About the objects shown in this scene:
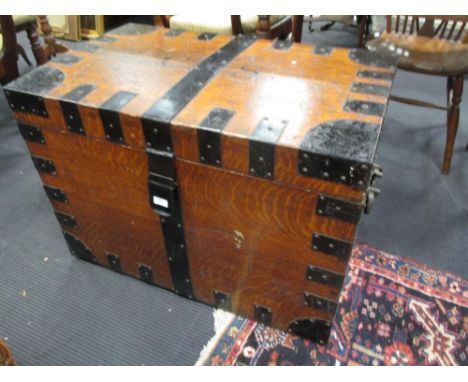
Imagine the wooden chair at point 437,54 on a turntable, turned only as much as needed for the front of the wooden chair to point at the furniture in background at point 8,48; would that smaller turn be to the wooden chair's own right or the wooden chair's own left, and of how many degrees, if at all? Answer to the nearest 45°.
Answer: approximately 45° to the wooden chair's own right

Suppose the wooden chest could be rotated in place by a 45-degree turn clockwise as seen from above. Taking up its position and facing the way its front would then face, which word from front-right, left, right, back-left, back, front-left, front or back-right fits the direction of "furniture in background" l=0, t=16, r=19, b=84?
front-right

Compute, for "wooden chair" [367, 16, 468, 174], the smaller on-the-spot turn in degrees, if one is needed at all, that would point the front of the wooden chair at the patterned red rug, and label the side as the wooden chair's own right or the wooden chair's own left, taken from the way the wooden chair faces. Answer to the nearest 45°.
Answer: approximately 45° to the wooden chair's own left

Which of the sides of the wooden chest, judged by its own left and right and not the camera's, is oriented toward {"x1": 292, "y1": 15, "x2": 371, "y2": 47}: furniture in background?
back

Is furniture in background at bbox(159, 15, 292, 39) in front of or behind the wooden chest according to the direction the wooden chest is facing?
behind

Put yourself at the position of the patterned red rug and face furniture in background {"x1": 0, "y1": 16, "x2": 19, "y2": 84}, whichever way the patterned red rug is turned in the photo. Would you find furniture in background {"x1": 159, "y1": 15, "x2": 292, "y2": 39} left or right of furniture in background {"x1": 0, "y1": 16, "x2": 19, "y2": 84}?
right

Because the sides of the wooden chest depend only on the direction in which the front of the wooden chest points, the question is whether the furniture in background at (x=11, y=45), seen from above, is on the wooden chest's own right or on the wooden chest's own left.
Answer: on the wooden chest's own right
